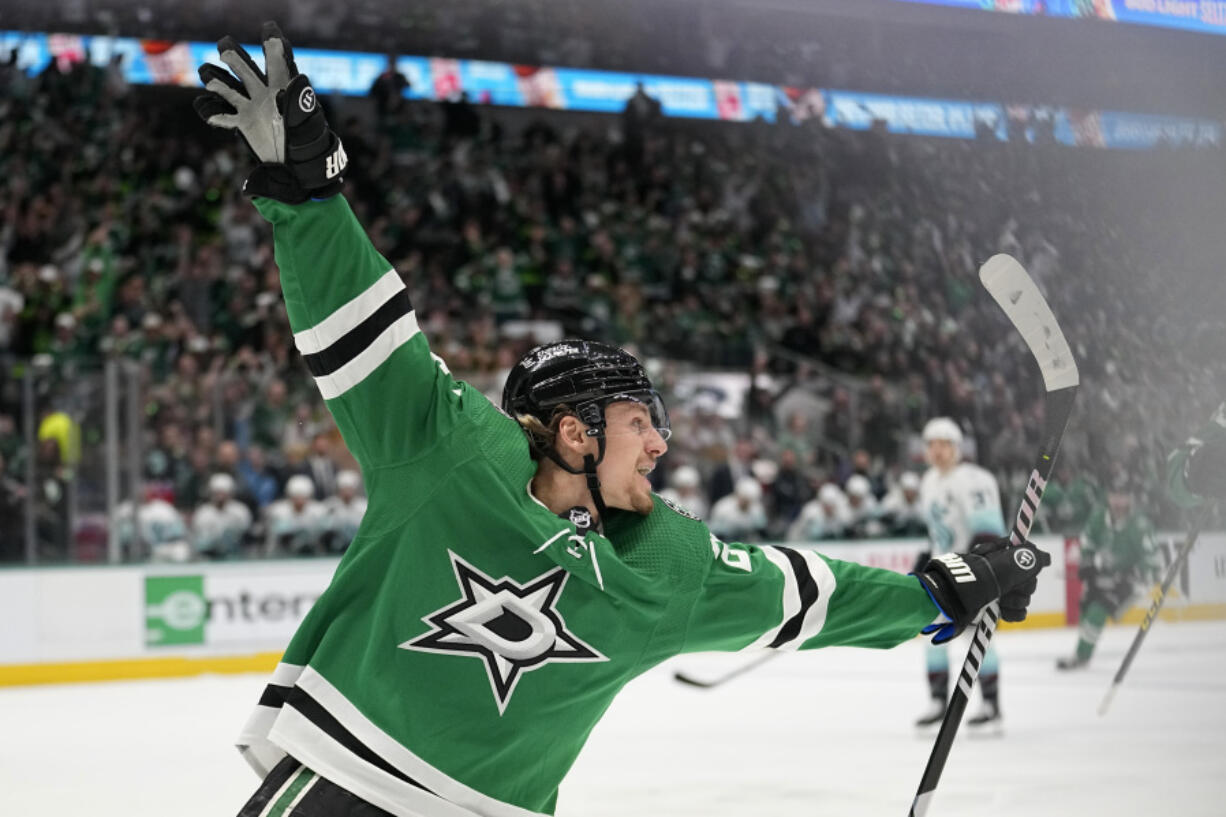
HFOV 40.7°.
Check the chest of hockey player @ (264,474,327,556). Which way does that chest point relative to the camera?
toward the camera

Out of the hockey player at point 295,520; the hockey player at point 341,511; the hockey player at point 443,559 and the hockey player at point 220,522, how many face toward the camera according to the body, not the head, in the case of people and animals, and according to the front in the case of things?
4

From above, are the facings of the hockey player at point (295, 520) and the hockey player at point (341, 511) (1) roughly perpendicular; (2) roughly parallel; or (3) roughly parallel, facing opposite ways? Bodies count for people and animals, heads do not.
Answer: roughly parallel

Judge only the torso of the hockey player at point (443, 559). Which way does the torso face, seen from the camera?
toward the camera

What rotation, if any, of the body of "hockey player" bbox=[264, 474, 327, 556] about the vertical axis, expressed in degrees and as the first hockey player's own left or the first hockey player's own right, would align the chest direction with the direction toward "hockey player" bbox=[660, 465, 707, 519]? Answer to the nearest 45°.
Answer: approximately 90° to the first hockey player's own left

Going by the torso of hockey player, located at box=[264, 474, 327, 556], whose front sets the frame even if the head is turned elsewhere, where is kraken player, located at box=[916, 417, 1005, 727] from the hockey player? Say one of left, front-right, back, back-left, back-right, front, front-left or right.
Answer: front-left

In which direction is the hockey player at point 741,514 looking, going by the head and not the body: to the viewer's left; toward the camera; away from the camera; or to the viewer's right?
toward the camera

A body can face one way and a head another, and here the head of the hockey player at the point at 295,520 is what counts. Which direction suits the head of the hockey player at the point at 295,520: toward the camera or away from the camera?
toward the camera

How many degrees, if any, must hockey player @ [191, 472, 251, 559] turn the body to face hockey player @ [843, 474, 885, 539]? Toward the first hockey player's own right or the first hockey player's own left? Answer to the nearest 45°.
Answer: approximately 90° to the first hockey player's own left

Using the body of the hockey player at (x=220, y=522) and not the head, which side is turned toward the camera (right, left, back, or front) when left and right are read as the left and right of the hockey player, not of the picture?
front

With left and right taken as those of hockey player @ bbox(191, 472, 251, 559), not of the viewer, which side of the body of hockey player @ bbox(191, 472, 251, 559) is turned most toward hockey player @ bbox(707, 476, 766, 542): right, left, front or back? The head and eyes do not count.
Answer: left

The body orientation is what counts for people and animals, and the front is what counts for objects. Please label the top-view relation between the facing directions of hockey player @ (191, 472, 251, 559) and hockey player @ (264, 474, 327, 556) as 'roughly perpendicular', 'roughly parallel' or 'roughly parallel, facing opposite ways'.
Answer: roughly parallel

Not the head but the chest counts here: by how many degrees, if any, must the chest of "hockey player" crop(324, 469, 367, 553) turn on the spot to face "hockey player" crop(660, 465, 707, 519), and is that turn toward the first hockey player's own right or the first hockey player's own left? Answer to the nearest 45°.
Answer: approximately 90° to the first hockey player's own left

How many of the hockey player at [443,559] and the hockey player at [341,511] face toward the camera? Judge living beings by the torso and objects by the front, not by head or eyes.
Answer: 2

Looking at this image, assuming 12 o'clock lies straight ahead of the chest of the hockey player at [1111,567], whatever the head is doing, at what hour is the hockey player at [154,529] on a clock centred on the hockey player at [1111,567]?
the hockey player at [154,529] is roughly at 1 o'clock from the hockey player at [1111,567].
